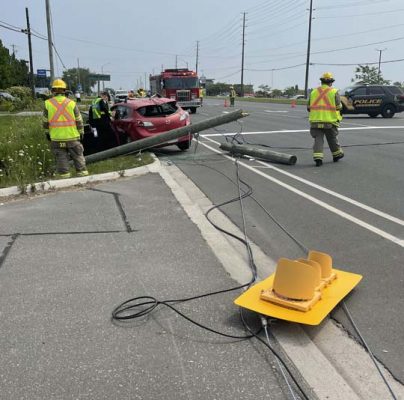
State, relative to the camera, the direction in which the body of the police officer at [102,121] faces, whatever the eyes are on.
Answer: to the viewer's right

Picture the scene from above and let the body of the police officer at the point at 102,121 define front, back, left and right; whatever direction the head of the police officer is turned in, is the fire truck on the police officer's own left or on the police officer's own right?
on the police officer's own left

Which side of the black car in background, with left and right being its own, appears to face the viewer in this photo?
left

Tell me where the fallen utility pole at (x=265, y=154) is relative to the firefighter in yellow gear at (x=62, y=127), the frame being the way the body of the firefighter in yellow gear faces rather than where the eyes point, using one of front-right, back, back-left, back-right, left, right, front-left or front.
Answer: right

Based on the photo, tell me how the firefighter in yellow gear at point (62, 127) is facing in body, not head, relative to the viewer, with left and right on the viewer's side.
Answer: facing away from the viewer

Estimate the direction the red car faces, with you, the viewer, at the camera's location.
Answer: facing away from the viewer and to the left of the viewer

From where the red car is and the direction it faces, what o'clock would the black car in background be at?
The black car in background is roughly at 3 o'clock from the red car.

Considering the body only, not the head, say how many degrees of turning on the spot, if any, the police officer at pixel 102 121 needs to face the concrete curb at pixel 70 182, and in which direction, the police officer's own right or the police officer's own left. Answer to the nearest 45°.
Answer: approximately 90° to the police officer's own right

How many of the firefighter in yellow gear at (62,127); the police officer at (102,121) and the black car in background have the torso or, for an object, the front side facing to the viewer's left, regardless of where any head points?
1

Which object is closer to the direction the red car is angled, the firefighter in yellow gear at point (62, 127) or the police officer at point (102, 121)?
the police officer
